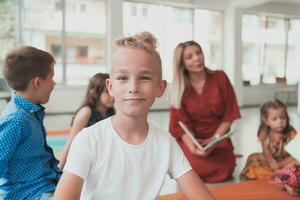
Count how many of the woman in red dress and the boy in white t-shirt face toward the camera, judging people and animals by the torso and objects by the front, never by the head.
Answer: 2

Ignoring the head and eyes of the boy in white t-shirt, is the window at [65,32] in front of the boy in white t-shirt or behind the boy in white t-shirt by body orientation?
behind

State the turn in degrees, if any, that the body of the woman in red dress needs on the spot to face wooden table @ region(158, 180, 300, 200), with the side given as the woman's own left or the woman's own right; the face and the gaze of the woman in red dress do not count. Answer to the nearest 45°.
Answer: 0° — they already face it

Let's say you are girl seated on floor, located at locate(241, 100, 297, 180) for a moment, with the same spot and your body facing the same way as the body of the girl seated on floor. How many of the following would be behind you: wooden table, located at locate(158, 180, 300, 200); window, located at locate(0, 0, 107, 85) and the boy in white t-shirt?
1

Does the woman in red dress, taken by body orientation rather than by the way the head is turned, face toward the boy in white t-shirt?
yes

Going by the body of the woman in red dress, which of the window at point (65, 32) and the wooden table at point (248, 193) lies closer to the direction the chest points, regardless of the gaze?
the wooden table

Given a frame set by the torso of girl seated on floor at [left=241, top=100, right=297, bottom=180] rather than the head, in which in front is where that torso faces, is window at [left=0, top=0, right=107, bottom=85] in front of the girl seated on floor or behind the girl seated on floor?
behind

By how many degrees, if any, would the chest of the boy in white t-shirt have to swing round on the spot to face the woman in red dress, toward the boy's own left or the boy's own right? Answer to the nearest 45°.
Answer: approximately 180°

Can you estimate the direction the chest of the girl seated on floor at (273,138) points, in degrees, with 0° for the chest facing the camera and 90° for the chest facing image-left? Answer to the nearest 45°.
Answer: approximately 315°
